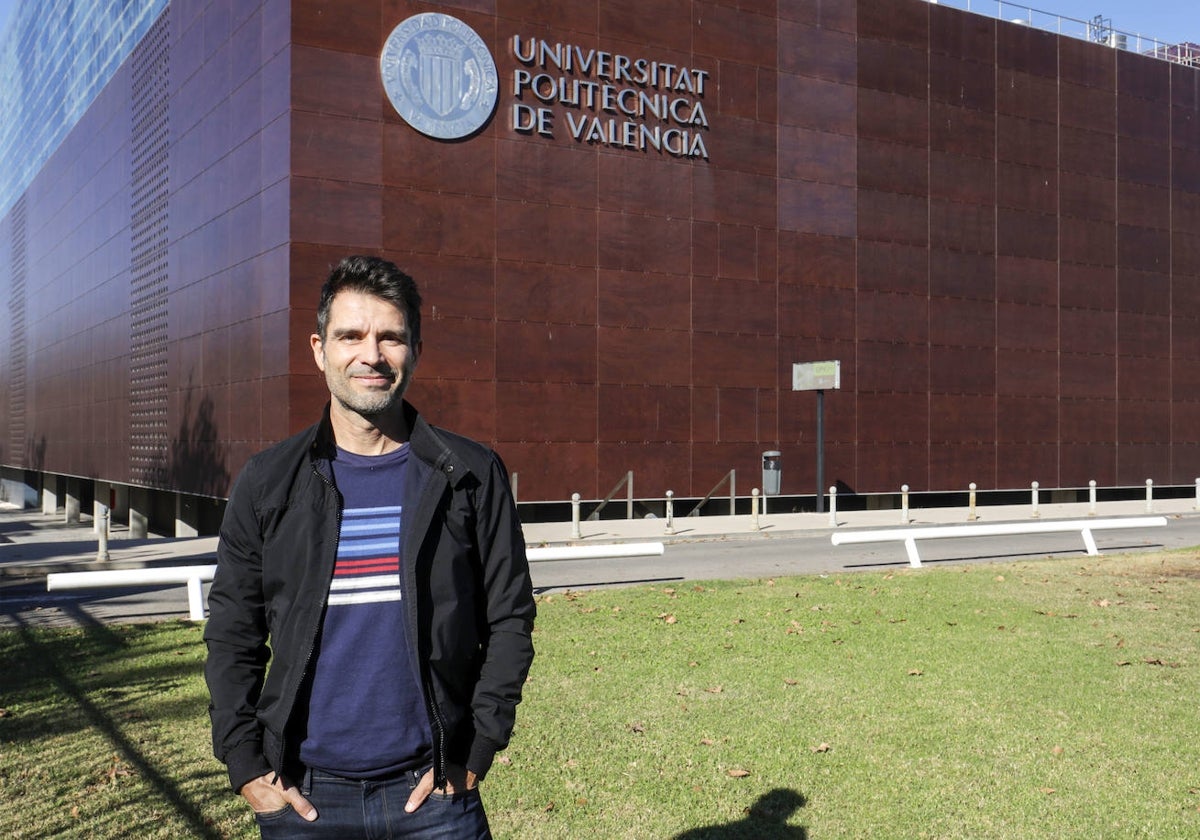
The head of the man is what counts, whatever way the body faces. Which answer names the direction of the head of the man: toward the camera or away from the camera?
toward the camera

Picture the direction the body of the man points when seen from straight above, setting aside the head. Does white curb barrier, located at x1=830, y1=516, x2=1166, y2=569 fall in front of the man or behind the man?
behind

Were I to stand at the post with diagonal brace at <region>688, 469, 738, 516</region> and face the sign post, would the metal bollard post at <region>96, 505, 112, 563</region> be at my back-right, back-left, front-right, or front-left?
back-right

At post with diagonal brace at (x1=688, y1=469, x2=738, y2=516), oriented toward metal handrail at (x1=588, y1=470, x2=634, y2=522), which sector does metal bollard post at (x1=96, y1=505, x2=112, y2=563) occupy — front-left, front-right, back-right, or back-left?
front-left

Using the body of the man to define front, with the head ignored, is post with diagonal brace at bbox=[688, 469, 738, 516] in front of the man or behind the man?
behind

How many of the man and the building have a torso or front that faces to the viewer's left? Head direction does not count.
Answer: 0

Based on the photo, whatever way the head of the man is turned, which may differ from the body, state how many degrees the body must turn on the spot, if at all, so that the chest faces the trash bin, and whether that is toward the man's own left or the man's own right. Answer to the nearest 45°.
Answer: approximately 135° to the man's own left

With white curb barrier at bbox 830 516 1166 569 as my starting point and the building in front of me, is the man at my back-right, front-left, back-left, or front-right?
back-left

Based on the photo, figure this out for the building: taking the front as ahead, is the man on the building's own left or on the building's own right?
on the building's own right

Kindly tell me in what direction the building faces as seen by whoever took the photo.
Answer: facing the viewer and to the right of the viewer

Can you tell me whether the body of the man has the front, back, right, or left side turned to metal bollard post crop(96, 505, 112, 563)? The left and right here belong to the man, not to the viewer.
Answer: back

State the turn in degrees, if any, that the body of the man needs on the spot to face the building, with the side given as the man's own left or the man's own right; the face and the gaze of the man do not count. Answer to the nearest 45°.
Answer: approximately 180°

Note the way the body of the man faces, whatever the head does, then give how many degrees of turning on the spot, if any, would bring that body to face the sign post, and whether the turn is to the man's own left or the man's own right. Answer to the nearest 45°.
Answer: approximately 135° to the man's own left

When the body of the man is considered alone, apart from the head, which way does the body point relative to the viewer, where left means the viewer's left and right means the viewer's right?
facing the viewer
